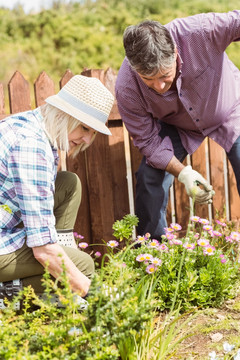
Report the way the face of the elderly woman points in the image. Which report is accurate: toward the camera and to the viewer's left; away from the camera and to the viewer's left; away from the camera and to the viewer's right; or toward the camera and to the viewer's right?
toward the camera and to the viewer's right

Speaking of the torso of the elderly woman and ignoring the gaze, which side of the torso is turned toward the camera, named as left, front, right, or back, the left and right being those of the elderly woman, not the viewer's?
right

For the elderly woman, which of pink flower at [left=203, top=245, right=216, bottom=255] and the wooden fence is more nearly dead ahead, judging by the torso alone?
the pink flower

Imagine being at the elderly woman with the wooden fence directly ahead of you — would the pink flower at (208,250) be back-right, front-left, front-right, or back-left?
front-right

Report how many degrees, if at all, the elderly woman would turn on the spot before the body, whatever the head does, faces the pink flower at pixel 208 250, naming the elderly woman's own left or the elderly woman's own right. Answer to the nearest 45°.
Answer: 0° — they already face it

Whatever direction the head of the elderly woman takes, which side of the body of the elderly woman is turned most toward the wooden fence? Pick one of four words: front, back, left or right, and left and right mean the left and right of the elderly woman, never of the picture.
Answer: left

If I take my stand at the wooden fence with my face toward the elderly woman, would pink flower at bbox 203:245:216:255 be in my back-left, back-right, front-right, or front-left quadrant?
front-left
